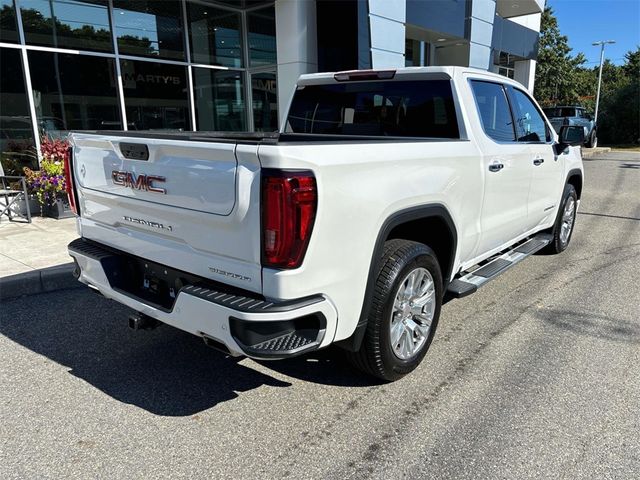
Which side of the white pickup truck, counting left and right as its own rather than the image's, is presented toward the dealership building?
left

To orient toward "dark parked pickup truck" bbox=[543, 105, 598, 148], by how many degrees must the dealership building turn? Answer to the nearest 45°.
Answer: approximately 90° to its left

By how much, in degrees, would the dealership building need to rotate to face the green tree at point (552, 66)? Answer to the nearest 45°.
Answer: approximately 90° to its left

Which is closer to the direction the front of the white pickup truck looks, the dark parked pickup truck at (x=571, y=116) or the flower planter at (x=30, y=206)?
the dark parked pickup truck

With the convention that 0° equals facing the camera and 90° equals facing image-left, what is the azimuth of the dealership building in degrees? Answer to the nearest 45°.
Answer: approximately 315°

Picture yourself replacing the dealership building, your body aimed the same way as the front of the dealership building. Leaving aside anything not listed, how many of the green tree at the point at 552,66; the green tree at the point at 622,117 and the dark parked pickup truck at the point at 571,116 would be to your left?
3

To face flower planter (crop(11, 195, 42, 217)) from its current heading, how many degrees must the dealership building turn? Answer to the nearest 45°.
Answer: approximately 90° to its right

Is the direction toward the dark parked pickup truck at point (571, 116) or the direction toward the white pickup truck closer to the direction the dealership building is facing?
the white pickup truck

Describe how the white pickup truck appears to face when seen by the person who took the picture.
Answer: facing away from the viewer and to the right of the viewer

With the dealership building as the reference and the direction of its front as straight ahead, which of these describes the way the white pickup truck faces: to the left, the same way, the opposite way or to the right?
to the left

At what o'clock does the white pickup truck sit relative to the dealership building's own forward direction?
The white pickup truck is roughly at 1 o'clock from the dealership building.
